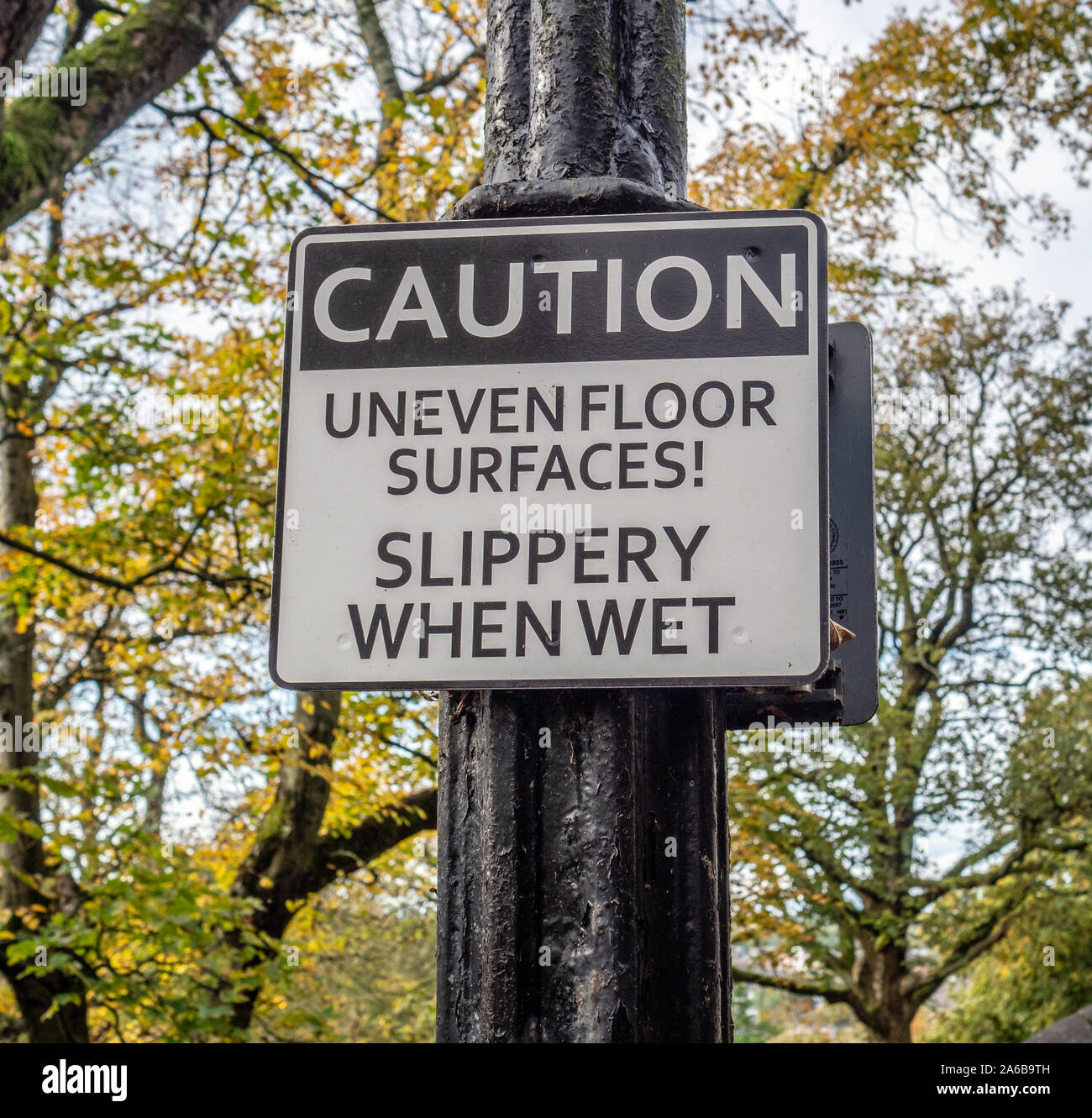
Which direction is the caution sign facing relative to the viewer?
toward the camera

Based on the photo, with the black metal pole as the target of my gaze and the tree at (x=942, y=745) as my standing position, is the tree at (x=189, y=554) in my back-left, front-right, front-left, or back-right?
front-right
